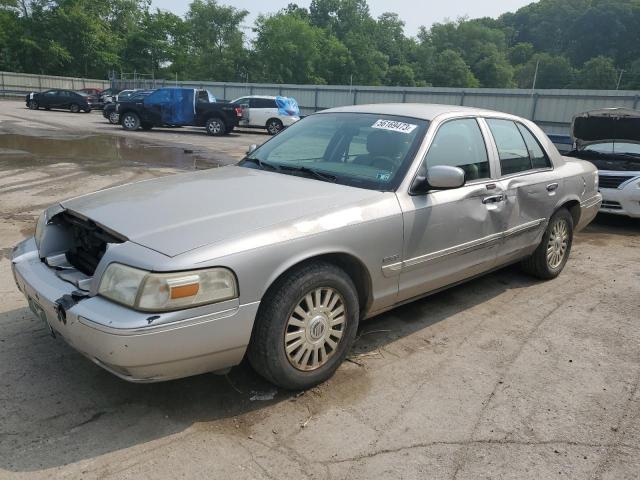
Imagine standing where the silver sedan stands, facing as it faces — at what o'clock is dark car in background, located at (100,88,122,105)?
The dark car in background is roughly at 4 o'clock from the silver sedan.

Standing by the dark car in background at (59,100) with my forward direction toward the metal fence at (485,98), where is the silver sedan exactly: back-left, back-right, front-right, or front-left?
front-right

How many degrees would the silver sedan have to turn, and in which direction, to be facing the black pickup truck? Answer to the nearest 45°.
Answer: approximately 135° to its right

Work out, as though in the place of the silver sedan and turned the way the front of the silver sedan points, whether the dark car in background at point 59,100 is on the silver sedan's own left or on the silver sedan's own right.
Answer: on the silver sedan's own right

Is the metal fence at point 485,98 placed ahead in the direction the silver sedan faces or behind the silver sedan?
behind

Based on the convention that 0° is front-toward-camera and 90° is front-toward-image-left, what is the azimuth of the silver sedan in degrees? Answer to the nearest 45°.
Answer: approximately 45°
